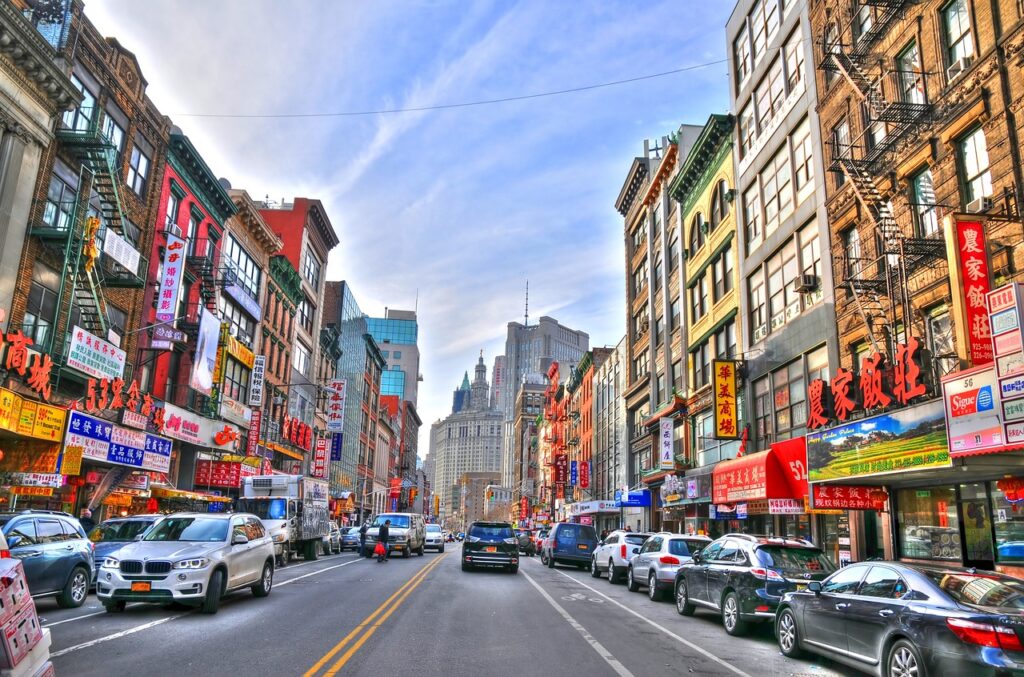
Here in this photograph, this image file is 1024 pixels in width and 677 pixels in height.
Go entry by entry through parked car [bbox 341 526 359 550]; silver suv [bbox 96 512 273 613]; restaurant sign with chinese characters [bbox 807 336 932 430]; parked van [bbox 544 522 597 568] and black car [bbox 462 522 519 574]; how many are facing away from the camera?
2

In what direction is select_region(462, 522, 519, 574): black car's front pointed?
away from the camera

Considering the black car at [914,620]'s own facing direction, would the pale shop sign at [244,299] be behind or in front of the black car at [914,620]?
in front

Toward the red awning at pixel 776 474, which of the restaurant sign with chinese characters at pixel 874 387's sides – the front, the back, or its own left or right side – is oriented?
right

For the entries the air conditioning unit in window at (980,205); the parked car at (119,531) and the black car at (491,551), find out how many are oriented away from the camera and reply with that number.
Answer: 1

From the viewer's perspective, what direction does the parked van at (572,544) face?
away from the camera

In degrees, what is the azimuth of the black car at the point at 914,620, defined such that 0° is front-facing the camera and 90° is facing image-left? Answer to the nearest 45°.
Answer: approximately 135°

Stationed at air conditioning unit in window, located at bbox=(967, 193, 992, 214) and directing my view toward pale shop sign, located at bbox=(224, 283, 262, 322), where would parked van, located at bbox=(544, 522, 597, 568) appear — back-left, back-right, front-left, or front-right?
front-right

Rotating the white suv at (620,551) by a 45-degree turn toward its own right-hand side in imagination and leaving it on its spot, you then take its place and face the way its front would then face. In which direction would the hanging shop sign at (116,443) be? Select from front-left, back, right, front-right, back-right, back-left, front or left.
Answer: left

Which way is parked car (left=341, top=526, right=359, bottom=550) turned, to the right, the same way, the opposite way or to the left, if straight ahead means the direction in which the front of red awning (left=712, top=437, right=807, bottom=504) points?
to the left

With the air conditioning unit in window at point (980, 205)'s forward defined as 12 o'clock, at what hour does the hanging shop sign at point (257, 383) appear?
The hanging shop sign is roughly at 2 o'clock from the air conditioning unit in window.

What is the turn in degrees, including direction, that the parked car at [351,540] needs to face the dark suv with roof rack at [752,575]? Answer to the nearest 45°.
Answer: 0° — it already faces it

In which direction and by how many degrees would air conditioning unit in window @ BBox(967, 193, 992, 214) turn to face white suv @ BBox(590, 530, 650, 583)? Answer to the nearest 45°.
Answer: approximately 90° to its right

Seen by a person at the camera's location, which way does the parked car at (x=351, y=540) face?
facing the viewer

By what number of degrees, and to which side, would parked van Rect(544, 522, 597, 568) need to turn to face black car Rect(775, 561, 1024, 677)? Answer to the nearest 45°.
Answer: approximately 180°

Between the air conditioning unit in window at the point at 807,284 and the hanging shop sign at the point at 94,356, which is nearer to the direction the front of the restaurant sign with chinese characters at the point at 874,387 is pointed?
the hanging shop sign

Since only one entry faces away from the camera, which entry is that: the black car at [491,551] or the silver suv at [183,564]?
the black car

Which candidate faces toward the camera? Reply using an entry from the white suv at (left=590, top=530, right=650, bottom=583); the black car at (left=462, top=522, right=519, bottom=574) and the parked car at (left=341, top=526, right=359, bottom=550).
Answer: the parked car

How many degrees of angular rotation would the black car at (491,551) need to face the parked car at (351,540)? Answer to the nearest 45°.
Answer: approximately 45° to its left

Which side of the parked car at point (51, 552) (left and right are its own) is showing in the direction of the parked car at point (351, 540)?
back

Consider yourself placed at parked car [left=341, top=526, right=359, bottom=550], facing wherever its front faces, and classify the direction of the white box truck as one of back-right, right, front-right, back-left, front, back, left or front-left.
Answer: front
